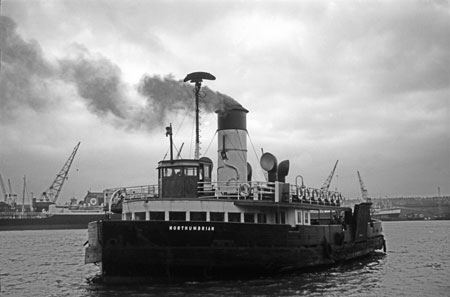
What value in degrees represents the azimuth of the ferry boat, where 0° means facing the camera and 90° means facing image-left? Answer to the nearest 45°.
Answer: approximately 45°
